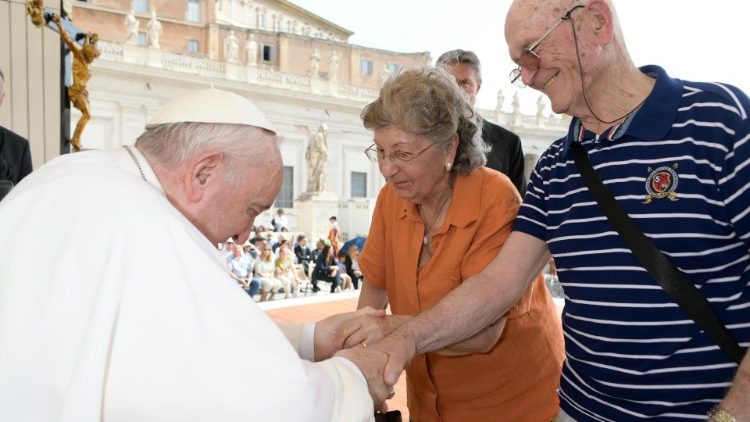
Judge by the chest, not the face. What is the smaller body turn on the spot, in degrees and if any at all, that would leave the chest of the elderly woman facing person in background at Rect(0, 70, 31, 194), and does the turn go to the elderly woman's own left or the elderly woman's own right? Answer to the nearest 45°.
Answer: approximately 90° to the elderly woman's own right

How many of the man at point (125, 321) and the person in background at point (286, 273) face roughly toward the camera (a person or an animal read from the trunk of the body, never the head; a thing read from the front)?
1

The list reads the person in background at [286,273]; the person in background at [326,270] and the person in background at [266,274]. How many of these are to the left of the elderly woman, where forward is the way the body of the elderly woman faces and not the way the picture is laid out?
0

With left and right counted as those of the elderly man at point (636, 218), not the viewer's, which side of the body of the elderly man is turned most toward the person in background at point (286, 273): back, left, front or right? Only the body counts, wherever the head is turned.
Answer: right

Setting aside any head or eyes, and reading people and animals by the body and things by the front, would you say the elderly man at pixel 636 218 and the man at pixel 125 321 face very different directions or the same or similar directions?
very different directions

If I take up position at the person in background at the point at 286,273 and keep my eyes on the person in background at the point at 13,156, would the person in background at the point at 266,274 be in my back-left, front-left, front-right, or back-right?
front-right

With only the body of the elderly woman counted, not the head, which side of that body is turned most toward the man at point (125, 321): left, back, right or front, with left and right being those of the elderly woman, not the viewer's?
front

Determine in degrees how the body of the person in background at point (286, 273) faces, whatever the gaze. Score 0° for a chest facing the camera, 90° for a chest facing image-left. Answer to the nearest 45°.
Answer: approximately 0°

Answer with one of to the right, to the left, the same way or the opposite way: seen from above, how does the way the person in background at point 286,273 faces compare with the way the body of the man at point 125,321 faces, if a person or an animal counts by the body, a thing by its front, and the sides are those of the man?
to the right

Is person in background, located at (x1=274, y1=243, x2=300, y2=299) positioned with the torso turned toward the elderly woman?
yes

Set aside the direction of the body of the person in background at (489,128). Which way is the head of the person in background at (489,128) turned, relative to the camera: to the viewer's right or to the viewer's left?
to the viewer's left

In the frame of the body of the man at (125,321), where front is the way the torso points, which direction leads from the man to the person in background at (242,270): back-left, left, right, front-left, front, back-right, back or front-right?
left

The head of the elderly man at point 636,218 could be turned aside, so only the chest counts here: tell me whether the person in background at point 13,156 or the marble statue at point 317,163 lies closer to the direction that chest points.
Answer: the person in background

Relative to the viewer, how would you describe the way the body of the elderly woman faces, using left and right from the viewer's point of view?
facing the viewer and to the left of the viewer

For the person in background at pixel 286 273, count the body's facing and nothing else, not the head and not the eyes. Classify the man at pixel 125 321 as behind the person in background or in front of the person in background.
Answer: in front

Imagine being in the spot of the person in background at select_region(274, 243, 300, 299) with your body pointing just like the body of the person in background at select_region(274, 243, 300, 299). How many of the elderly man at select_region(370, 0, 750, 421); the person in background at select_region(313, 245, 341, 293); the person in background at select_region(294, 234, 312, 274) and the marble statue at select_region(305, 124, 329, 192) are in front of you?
1

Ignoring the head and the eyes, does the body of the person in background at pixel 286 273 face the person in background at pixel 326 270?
no

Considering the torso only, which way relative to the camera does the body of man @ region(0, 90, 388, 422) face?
to the viewer's right
